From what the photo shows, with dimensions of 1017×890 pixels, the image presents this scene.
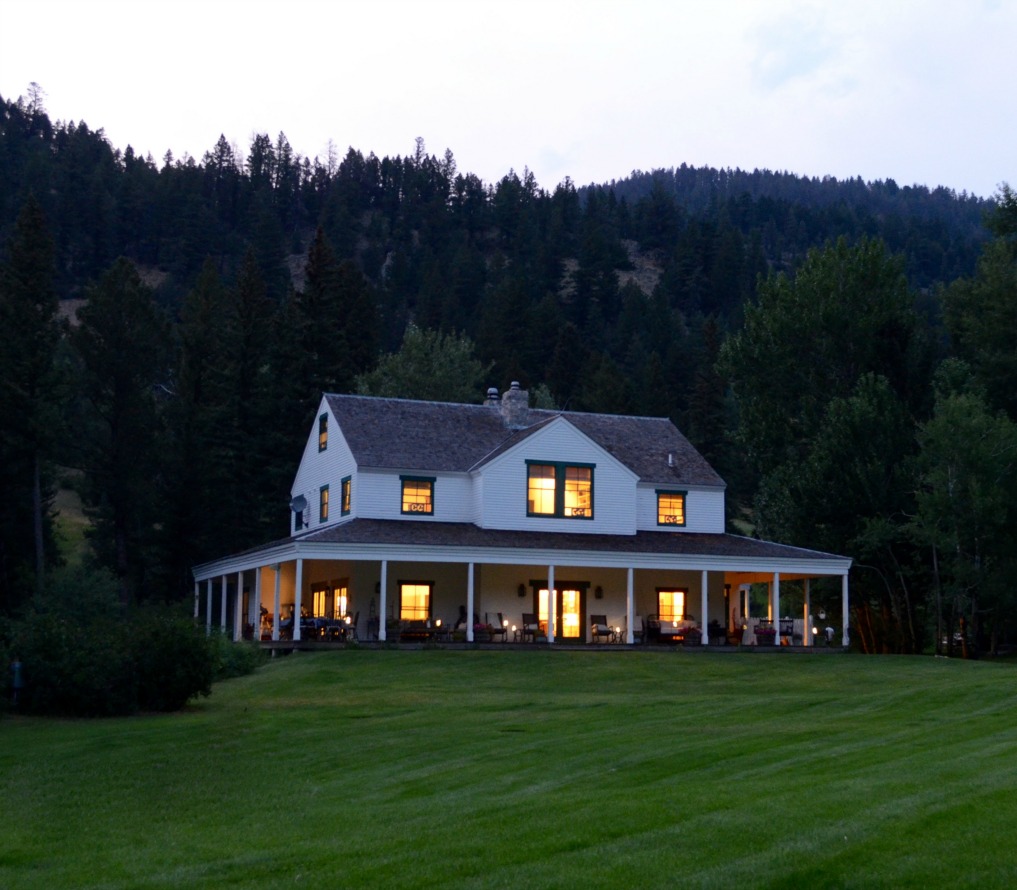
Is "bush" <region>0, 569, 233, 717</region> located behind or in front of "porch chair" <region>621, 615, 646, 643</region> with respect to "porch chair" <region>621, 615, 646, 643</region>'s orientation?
in front

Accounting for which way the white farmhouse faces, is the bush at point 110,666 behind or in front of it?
in front

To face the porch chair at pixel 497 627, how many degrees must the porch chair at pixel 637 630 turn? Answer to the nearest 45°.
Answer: approximately 45° to its right

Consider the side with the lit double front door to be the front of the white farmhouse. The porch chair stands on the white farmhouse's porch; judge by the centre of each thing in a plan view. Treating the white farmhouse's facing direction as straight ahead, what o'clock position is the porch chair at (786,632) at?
The porch chair is roughly at 9 o'clock from the white farmhouse.

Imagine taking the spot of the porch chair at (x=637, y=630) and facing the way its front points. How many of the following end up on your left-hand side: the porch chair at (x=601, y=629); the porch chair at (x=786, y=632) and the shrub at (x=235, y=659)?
1

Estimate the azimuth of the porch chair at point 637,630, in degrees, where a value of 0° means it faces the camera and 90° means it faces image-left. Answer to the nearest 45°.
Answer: approximately 0°

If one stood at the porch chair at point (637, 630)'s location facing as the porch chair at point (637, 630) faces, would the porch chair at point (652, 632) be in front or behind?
in front

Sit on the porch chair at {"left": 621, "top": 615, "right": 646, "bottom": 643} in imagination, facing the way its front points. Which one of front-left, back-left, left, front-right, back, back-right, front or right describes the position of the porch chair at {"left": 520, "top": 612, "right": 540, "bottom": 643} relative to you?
front-right

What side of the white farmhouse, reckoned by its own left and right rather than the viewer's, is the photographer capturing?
front

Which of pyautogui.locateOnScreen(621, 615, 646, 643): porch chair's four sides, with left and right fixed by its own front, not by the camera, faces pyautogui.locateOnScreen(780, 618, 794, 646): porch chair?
left
